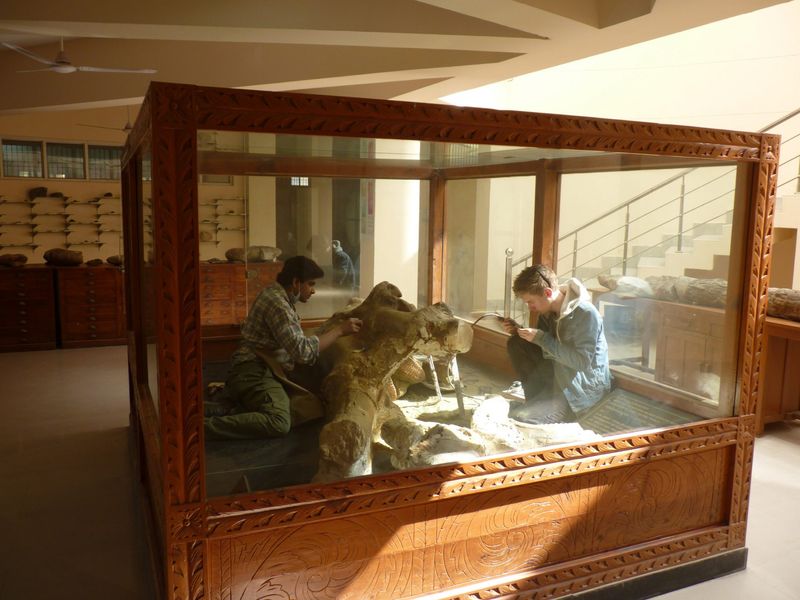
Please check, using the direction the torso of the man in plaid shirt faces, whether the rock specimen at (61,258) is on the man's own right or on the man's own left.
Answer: on the man's own left

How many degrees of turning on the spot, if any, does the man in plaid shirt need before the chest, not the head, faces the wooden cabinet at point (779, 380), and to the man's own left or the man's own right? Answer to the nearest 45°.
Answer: approximately 45° to the man's own left

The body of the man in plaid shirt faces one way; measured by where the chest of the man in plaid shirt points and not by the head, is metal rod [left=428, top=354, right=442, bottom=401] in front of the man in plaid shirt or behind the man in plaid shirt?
in front

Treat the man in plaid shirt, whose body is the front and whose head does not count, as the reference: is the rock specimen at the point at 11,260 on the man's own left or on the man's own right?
on the man's own left

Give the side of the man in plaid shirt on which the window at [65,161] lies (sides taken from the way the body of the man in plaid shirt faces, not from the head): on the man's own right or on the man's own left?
on the man's own left

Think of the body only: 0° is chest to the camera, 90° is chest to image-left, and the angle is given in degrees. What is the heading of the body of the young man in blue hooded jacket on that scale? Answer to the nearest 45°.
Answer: approximately 90°

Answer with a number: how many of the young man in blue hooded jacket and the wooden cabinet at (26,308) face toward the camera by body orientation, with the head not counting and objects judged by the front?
1

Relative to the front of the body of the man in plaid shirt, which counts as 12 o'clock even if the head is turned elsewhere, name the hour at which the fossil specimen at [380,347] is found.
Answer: The fossil specimen is roughly at 11 o'clock from the man in plaid shirt.

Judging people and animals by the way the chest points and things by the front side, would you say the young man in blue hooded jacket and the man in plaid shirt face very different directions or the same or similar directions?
very different directions

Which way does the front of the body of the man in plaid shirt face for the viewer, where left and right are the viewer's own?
facing to the right of the viewer
